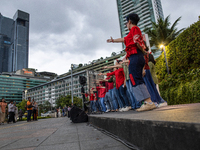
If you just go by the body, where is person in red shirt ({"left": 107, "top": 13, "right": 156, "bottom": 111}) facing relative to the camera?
to the viewer's left

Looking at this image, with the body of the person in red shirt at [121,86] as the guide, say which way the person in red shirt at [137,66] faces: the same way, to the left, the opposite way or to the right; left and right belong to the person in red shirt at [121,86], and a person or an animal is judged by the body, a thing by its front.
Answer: the same way

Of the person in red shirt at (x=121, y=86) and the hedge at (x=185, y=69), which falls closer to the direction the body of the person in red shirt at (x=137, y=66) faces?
the person in red shirt

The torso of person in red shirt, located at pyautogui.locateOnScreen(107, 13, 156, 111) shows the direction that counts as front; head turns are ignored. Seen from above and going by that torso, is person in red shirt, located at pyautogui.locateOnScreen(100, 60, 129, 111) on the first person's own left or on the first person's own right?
on the first person's own right

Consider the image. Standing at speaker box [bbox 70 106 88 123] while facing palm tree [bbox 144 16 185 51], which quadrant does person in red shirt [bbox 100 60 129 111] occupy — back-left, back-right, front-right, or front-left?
front-right

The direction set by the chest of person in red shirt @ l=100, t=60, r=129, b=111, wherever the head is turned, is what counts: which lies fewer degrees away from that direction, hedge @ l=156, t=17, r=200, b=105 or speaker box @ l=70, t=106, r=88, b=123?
the speaker box

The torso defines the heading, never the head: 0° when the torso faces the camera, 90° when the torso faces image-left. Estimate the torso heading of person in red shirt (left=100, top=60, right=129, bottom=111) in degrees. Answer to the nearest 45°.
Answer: approximately 90°

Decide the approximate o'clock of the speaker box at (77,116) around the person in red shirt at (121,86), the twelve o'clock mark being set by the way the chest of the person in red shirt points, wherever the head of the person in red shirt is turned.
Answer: The speaker box is roughly at 12 o'clock from the person in red shirt.

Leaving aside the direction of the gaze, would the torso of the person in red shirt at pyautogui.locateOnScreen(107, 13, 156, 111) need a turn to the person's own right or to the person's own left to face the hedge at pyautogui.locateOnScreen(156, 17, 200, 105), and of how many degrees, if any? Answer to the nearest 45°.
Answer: approximately 135° to the person's own right

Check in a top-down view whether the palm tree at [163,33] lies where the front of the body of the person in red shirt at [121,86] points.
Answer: no

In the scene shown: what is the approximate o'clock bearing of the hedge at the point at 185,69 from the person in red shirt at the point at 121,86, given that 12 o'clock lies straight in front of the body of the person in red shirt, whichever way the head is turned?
The hedge is roughly at 5 o'clock from the person in red shirt.

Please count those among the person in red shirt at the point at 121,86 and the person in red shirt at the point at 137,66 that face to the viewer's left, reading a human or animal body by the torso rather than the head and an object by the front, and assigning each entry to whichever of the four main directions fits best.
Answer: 2

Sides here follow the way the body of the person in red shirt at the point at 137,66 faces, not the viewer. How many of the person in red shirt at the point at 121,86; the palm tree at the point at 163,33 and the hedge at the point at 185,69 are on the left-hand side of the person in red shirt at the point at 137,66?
0
